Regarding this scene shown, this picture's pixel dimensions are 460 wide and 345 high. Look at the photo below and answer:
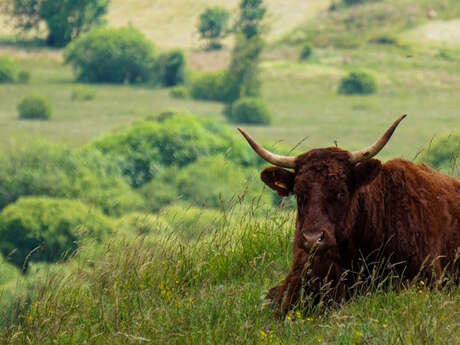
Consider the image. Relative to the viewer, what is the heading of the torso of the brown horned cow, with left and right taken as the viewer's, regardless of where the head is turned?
facing the viewer and to the left of the viewer
